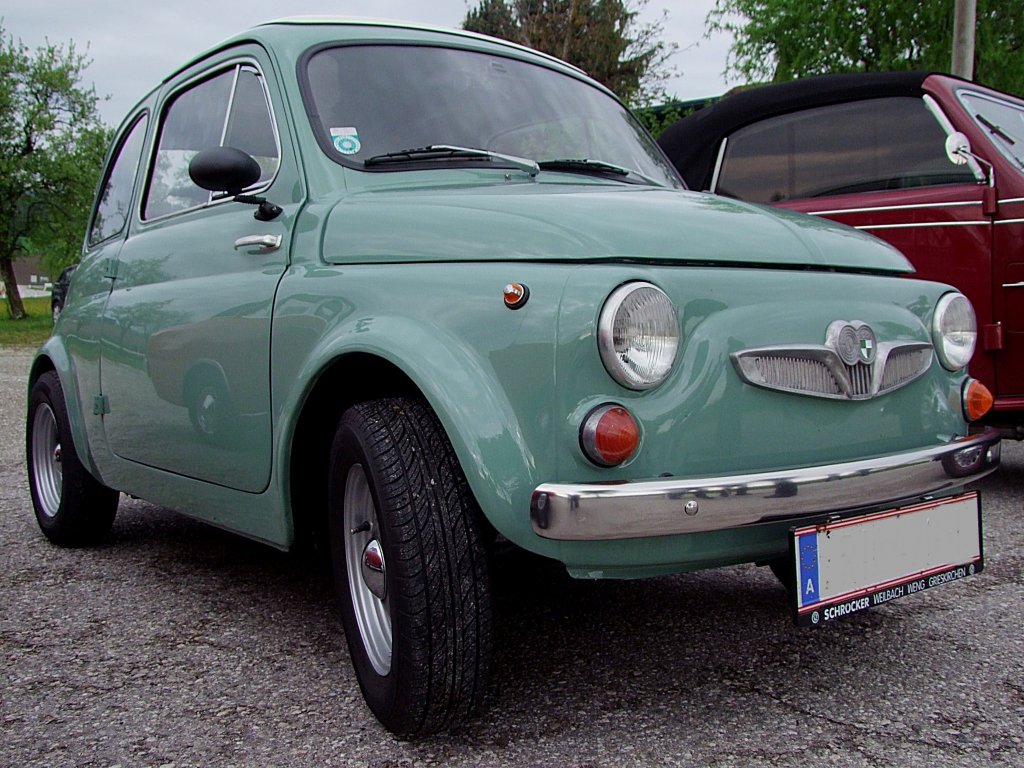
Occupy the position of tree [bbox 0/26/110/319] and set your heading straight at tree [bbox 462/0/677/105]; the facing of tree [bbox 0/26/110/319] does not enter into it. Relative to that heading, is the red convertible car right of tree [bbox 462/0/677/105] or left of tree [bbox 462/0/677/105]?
right

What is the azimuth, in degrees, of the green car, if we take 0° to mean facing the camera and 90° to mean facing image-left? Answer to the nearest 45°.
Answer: approximately 315°

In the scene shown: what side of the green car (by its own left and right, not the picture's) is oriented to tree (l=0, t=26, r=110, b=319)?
back

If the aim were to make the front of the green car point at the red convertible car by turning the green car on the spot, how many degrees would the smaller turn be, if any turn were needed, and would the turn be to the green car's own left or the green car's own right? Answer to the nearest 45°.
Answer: approximately 90° to the green car's own left

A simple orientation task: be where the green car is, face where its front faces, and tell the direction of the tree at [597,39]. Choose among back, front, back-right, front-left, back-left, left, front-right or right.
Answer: back-left

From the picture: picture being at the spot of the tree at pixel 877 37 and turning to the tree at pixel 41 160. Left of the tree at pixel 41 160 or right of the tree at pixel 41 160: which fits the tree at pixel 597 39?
right

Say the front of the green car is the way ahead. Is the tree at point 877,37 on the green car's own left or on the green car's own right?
on the green car's own left
